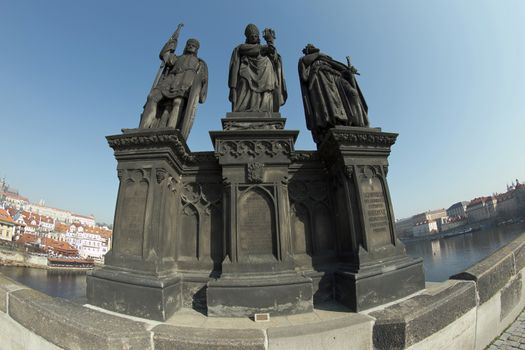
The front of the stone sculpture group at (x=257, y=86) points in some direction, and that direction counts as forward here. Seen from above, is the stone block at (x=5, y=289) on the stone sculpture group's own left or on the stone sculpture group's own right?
on the stone sculpture group's own right

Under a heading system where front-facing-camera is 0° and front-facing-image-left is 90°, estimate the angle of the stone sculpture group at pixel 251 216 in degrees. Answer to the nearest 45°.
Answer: approximately 0°

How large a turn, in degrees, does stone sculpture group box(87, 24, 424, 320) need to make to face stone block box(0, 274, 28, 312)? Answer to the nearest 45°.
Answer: approximately 90° to its right

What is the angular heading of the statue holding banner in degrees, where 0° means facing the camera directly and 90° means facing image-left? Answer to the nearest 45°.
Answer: approximately 0°

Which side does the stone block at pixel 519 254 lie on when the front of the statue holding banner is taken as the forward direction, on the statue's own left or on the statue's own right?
on the statue's own left
